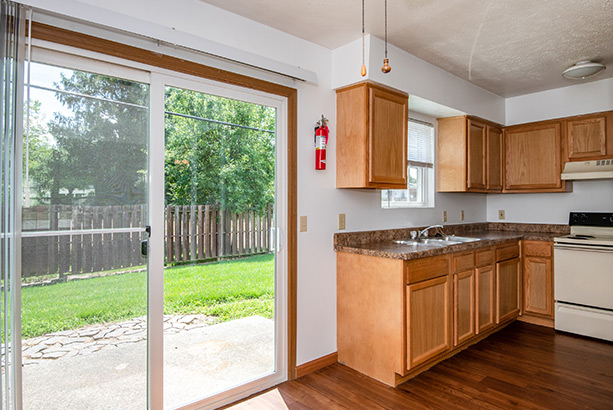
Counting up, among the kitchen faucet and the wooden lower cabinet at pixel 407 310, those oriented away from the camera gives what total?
0

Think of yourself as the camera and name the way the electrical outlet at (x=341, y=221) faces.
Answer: facing the viewer and to the right of the viewer

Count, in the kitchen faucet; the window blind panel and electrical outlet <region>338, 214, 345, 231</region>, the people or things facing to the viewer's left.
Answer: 0

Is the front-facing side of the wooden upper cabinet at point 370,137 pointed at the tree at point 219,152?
no

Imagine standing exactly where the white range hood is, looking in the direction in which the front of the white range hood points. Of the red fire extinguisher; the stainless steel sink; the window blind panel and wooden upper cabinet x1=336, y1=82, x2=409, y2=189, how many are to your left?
0

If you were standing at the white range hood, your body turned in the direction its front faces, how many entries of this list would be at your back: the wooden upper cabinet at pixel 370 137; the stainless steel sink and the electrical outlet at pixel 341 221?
0

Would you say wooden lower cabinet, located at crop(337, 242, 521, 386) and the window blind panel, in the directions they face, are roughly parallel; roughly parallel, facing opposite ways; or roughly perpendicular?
roughly parallel

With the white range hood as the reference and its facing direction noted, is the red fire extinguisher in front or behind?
in front

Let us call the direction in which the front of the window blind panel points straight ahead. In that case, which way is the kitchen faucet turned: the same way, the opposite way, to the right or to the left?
the same way

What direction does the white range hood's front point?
toward the camera

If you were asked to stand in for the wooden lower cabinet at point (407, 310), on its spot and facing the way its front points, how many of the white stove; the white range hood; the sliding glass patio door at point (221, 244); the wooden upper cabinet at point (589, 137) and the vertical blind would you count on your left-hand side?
3

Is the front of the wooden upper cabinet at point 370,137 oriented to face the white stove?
no

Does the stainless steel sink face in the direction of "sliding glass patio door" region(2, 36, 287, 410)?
no

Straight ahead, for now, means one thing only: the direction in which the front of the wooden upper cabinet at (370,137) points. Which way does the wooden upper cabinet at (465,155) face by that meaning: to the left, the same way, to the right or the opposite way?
the same way

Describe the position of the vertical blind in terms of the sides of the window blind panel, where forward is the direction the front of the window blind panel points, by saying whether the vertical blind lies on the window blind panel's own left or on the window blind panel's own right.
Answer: on the window blind panel's own right

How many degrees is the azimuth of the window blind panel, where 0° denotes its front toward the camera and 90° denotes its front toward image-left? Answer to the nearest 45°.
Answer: approximately 315°

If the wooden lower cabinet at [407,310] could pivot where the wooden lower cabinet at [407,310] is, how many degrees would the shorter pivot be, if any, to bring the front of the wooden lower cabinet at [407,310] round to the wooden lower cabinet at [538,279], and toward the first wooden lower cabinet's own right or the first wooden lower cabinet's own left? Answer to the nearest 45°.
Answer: approximately 90° to the first wooden lower cabinet's own left

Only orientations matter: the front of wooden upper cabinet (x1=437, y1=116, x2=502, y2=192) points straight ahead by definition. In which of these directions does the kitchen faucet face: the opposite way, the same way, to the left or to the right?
the same way
